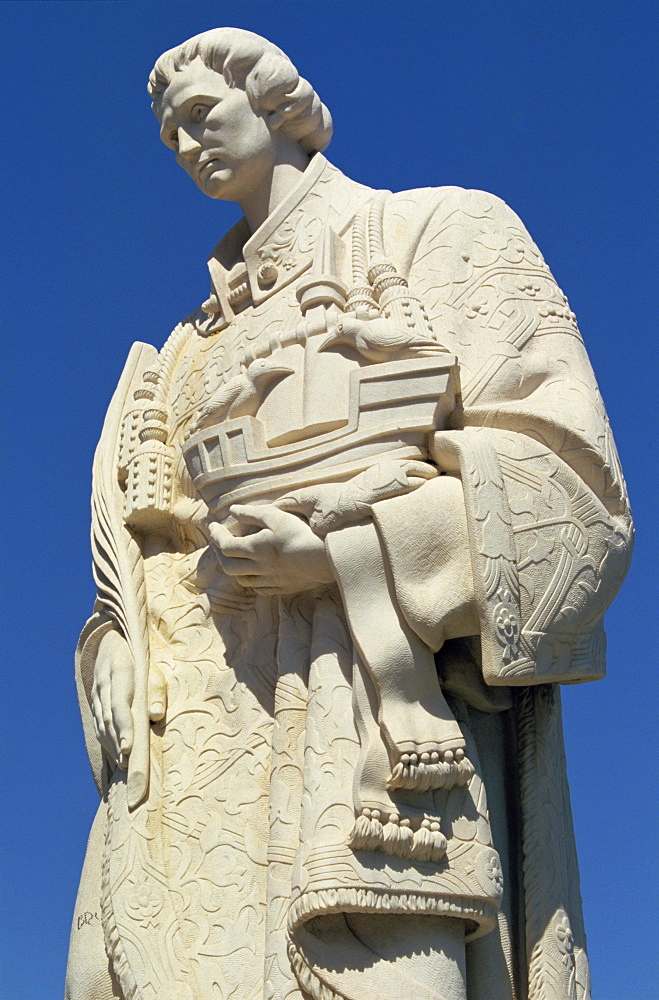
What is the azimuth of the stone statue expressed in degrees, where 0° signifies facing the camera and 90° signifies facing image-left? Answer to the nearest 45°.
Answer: approximately 45°
